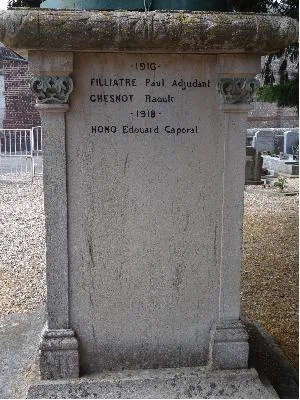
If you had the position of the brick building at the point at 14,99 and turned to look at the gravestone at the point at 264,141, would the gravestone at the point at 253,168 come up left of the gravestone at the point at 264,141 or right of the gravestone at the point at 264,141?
right

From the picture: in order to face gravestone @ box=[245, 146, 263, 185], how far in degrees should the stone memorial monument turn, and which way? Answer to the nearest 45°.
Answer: approximately 180°

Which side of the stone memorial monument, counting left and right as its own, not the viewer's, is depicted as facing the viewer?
front

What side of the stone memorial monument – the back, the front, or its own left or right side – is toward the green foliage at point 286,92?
back

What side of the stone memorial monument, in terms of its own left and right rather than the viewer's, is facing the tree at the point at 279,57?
back

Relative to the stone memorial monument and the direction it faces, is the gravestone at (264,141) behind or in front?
behind

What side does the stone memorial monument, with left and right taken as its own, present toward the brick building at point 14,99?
back
